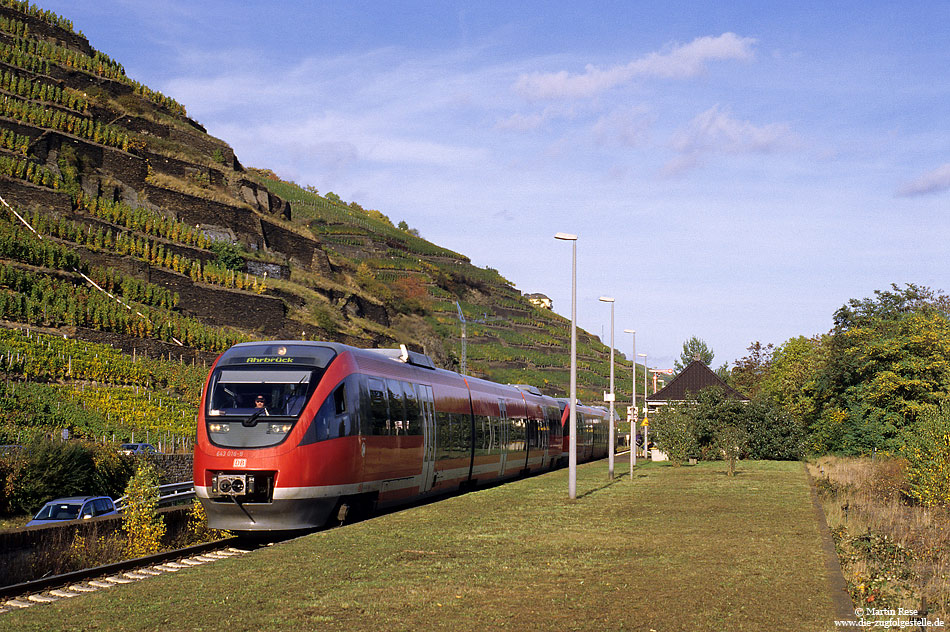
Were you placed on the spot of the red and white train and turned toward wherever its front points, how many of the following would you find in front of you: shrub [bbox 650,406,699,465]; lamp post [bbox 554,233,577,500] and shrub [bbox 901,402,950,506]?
0

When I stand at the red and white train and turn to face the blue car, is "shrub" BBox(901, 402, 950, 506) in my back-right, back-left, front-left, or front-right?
back-right

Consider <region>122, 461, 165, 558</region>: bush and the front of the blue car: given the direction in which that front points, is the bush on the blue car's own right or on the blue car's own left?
on the blue car's own left

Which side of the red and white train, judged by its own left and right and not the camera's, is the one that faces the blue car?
right

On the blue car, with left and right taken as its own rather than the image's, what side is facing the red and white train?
left

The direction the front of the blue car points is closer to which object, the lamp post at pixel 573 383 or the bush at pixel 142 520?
the bush

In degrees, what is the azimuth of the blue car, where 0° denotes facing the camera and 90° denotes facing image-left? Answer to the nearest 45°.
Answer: approximately 45°

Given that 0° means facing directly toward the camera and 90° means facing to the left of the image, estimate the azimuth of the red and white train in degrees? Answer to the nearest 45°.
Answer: approximately 45°

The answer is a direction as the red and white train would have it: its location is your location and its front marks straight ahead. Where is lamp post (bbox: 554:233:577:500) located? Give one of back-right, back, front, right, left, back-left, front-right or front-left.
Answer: back

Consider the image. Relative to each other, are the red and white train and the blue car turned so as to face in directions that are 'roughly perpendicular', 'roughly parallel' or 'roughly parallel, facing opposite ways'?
roughly parallel

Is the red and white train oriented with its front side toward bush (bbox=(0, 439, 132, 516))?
no

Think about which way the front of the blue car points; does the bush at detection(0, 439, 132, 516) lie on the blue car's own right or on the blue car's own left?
on the blue car's own right

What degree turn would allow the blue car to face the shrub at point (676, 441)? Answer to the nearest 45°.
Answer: approximately 180°

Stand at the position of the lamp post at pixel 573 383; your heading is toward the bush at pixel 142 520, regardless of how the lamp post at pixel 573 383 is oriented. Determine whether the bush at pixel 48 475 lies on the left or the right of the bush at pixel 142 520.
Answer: right

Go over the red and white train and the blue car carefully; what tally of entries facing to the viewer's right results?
0
